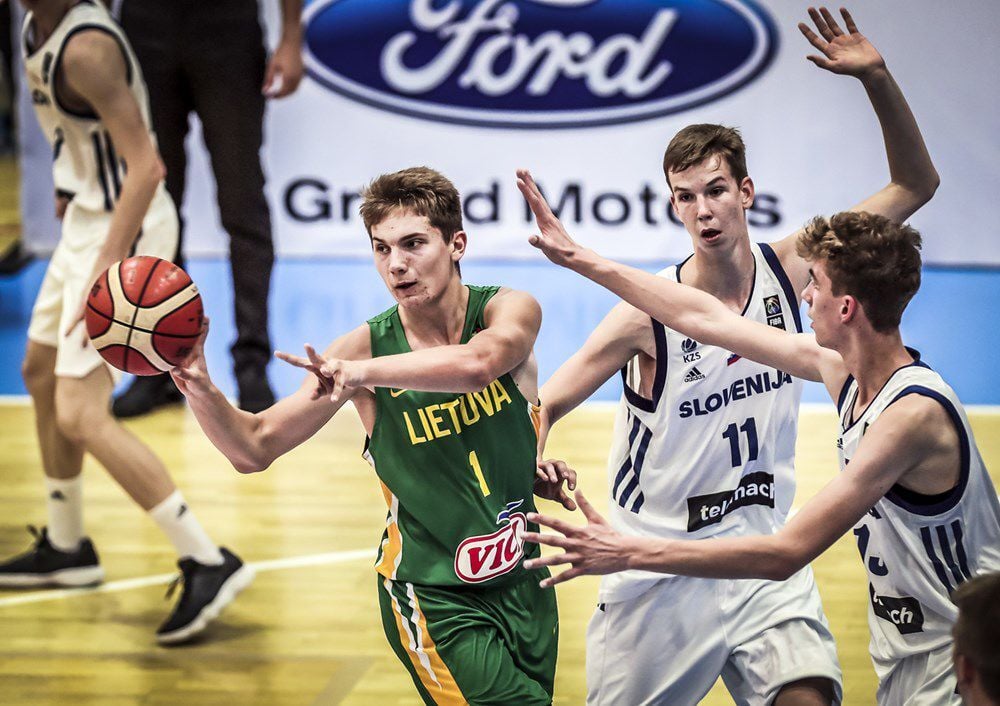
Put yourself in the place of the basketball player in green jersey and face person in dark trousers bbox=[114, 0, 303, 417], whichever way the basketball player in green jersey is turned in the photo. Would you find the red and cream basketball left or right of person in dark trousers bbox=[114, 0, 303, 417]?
left

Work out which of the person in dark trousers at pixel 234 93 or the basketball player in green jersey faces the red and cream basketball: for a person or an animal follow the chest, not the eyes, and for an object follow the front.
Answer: the person in dark trousers

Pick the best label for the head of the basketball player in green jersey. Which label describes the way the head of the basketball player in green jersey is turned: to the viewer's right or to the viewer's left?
to the viewer's left

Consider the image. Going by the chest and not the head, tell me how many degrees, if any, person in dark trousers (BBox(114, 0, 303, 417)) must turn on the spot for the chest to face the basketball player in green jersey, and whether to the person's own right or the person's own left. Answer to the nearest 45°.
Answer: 0° — they already face them

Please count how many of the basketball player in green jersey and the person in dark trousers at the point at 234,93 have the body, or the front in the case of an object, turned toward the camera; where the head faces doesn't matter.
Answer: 2

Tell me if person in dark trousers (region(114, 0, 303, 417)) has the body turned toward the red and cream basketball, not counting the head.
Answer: yes

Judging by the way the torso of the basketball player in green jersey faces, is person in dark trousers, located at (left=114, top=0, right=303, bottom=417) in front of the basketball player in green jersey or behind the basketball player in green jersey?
behind

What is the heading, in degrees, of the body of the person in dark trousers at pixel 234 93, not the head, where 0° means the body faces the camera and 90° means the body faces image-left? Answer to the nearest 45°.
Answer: approximately 0°

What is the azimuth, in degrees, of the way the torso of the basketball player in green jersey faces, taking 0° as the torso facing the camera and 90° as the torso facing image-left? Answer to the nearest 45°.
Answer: approximately 0°

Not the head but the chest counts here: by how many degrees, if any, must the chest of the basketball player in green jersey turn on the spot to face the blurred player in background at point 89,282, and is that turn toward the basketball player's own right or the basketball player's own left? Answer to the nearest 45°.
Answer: approximately 135° to the basketball player's own right

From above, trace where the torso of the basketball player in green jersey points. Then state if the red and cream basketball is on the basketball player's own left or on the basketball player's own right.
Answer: on the basketball player's own right
